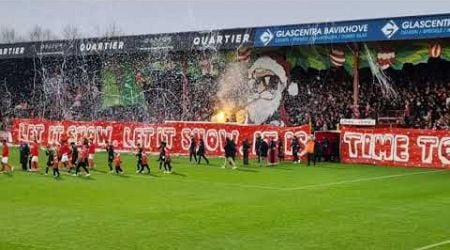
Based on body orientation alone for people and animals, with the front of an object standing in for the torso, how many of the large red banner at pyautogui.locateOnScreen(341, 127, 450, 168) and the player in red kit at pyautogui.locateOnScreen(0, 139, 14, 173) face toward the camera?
1

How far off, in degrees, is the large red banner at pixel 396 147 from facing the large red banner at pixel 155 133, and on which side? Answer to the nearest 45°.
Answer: approximately 90° to its right

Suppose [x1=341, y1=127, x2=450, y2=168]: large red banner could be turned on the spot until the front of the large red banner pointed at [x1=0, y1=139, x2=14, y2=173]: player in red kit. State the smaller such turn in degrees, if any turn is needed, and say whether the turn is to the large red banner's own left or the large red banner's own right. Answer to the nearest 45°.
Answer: approximately 45° to the large red banner's own right

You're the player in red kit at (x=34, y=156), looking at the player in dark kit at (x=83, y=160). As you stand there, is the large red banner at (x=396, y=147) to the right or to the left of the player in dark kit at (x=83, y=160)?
left

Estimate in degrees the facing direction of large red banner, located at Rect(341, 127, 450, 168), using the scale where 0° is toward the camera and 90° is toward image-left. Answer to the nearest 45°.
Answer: approximately 0°

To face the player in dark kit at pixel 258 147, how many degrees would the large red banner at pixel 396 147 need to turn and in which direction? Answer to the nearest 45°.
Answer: approximately 90° to its right
